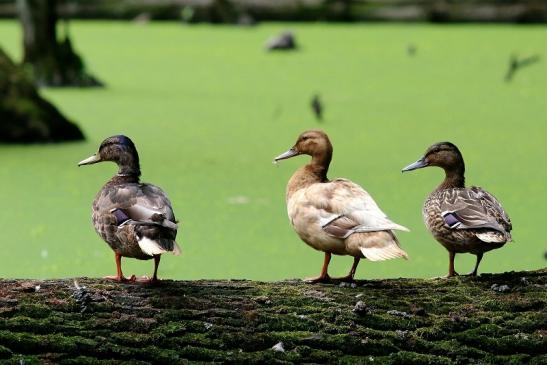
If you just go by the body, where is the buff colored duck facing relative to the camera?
to the viewer's left

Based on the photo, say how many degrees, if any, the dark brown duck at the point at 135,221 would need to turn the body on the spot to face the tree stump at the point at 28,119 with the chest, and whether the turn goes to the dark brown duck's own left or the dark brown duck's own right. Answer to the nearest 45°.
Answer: approximately 45° to the dark brown duck's own right

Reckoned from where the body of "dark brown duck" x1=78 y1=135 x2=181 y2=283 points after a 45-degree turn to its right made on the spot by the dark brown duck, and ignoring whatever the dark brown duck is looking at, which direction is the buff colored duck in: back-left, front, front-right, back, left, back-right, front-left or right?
right

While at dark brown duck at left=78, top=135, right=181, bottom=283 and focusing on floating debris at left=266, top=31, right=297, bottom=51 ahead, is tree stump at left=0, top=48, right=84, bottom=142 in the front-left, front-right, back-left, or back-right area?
front-left

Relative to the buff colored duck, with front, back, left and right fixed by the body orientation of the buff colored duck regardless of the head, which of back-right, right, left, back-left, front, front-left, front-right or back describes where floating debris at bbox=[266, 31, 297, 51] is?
right

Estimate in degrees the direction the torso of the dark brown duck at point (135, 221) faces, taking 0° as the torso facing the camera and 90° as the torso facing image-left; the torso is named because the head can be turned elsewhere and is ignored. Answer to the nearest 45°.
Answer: approximately 135°
